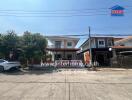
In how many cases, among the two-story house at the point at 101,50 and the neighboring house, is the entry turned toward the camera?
2

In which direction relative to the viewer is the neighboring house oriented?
toward the camera

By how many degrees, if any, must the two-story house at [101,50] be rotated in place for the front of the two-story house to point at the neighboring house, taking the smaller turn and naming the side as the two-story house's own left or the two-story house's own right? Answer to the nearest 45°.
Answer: approximately 90° to the two-story house's own right

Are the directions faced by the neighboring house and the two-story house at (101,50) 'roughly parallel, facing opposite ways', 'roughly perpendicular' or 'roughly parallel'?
roughly parallel

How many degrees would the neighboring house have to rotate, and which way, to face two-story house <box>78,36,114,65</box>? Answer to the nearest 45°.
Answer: approximately 90° to its left
